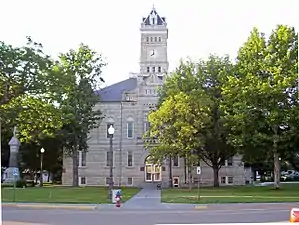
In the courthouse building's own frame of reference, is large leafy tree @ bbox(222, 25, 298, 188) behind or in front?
in front

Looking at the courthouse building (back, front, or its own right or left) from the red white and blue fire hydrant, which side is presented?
front

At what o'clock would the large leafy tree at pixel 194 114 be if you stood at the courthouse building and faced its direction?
The large leafy tree is roughly at 11 o'clock from the courthouse building.

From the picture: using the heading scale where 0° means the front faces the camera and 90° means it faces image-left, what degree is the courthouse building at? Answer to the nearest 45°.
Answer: approximately 0°

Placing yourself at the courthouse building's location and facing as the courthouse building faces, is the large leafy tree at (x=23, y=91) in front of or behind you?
in front
